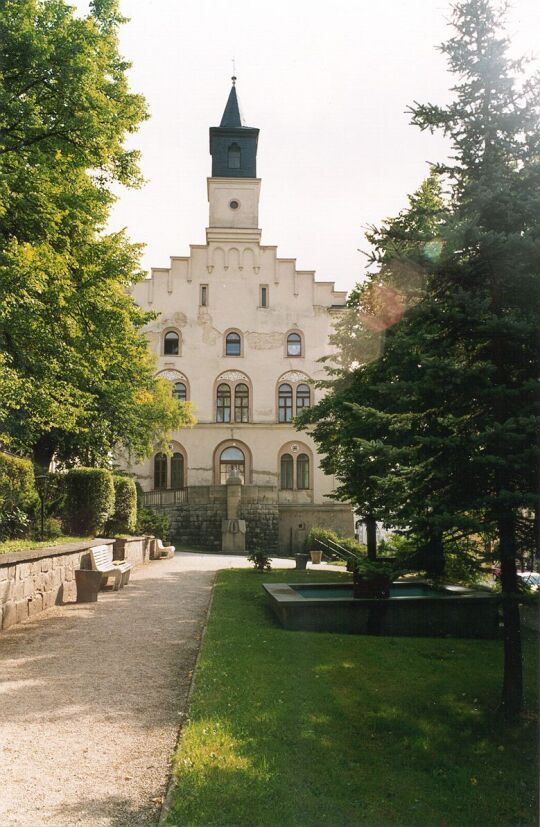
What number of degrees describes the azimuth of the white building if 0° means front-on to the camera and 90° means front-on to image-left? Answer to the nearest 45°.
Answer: approximately 0°

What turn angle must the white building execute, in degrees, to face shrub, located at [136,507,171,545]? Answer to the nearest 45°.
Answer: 0° — it already faces it

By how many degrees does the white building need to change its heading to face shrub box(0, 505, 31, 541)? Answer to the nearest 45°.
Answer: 0° — it already faces it

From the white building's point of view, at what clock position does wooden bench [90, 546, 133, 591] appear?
The wooden bench is roughly at 12 o'clock from the white building.

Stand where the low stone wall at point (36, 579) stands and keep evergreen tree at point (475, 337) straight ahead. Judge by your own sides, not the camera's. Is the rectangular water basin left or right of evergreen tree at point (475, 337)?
left

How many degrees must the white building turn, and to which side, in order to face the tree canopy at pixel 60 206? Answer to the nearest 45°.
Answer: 0° — it already faces it
